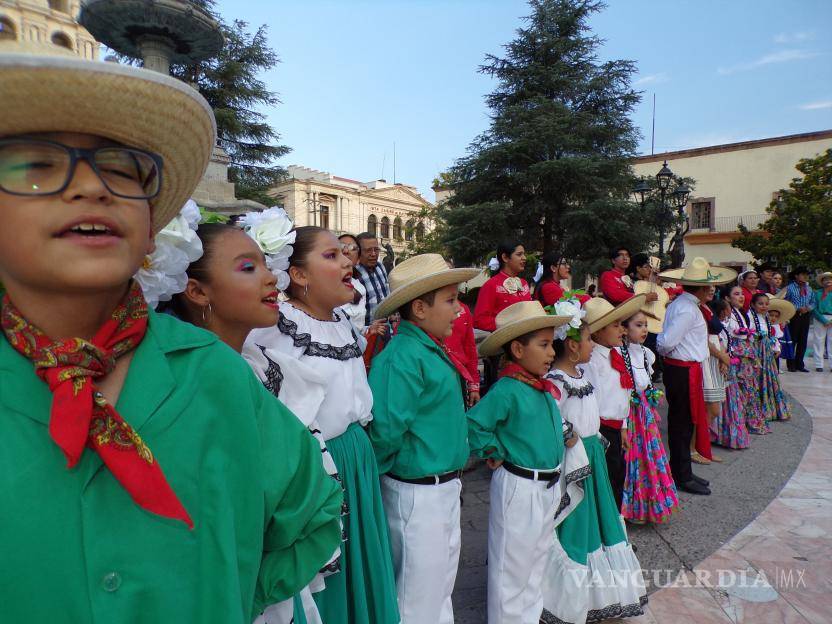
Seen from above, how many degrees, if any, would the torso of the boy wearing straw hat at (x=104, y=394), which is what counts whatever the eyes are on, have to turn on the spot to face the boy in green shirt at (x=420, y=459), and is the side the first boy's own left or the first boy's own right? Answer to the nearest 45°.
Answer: approximately 135° to the first boy's own left

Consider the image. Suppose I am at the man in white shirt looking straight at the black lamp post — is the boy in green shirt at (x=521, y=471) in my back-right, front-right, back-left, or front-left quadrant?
back-left

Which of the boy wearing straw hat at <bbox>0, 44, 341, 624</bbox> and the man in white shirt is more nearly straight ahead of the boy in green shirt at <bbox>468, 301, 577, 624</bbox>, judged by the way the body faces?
the boy wearing straw hat

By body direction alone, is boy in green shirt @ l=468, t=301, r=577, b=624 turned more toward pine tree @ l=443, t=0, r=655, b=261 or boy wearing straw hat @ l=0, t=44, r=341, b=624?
the boy wearing straw hat

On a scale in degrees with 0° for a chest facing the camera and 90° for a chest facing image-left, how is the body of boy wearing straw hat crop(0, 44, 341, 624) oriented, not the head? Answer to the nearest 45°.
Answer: approximately 0°
